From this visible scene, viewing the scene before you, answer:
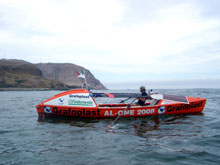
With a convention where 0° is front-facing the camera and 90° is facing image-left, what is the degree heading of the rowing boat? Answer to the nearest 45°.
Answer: approximately 270°
